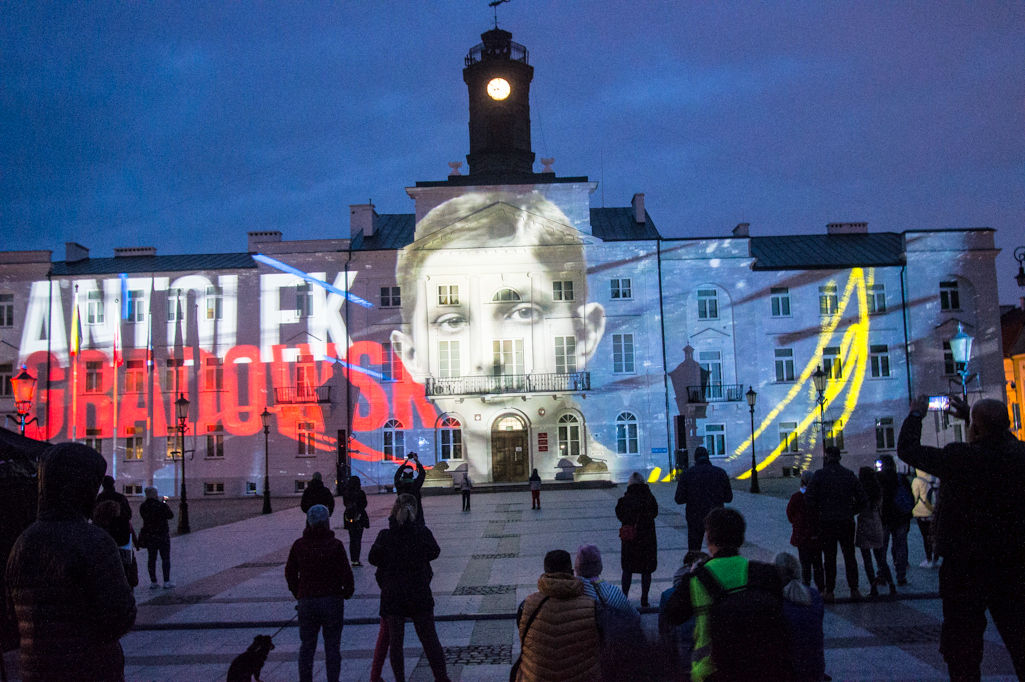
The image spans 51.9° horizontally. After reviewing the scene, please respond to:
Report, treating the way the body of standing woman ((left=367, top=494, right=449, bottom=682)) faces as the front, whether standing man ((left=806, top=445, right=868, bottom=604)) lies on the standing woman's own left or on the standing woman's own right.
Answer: on the standing woman's own right

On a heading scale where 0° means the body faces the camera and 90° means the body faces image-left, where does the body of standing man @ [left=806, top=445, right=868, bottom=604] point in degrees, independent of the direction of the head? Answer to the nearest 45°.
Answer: approximately 180°

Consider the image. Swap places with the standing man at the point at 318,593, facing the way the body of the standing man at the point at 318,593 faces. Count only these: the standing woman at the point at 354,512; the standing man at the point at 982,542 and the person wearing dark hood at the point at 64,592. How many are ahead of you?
1

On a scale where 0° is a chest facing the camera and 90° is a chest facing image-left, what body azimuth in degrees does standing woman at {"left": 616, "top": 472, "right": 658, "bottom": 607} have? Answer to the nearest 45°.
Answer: approximately 180°

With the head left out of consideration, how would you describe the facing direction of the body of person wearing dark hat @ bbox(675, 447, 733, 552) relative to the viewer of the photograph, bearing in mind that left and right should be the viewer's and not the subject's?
facing away from the viewer

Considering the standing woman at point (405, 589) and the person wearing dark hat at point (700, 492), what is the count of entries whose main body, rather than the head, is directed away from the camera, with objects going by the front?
2

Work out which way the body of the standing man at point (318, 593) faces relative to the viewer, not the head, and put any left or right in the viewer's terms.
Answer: facing away from the viewer

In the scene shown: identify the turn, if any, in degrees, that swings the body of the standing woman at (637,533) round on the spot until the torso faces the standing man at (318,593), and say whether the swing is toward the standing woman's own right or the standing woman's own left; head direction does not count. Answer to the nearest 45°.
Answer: approximately 135° to the standing woman's own left

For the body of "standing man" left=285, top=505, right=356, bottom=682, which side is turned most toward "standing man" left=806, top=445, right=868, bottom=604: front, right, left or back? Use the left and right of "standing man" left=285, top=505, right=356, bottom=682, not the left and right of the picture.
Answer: right

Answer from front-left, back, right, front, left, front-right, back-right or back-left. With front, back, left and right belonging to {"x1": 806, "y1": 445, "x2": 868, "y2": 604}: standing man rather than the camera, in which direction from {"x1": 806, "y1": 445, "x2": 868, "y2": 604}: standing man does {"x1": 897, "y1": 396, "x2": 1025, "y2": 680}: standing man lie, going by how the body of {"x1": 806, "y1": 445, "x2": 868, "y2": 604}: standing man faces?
back

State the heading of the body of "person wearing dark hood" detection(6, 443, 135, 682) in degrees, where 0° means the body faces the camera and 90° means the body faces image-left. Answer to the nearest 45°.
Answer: approximately 225°

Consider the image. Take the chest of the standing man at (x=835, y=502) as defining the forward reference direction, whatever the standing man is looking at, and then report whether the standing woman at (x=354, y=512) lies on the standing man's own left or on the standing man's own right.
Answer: on the standing man's own left

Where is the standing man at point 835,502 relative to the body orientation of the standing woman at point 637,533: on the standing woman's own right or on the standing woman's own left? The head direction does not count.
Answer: on the standing woman's own right
